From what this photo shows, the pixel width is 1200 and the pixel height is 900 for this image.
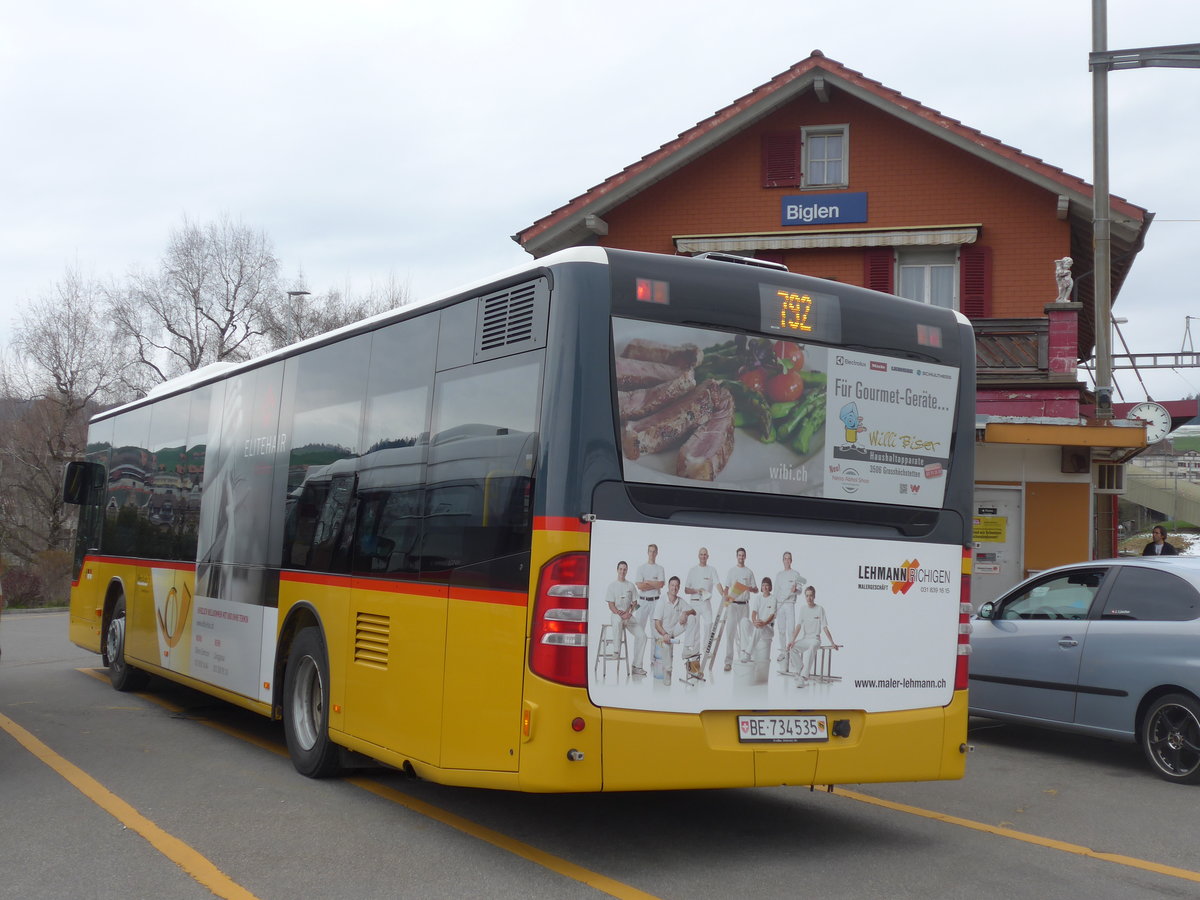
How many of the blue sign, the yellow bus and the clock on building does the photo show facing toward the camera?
2

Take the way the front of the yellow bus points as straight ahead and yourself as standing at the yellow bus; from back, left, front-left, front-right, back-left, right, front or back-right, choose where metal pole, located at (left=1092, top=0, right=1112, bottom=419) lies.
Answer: right

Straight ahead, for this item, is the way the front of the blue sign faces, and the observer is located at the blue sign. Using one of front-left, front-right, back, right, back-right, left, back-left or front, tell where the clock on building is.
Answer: front-left

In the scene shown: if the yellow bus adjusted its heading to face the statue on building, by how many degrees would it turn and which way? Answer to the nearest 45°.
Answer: approximately 90° to its right

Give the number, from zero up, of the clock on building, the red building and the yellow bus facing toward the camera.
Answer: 2

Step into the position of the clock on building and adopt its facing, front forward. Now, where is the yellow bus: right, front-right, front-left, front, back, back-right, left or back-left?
front

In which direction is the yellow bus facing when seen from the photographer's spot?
facing away from the viewer and to the left of the viewer

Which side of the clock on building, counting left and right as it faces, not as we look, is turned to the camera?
front

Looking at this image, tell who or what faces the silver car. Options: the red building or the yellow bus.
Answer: the red building

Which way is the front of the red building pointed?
toward the camera
